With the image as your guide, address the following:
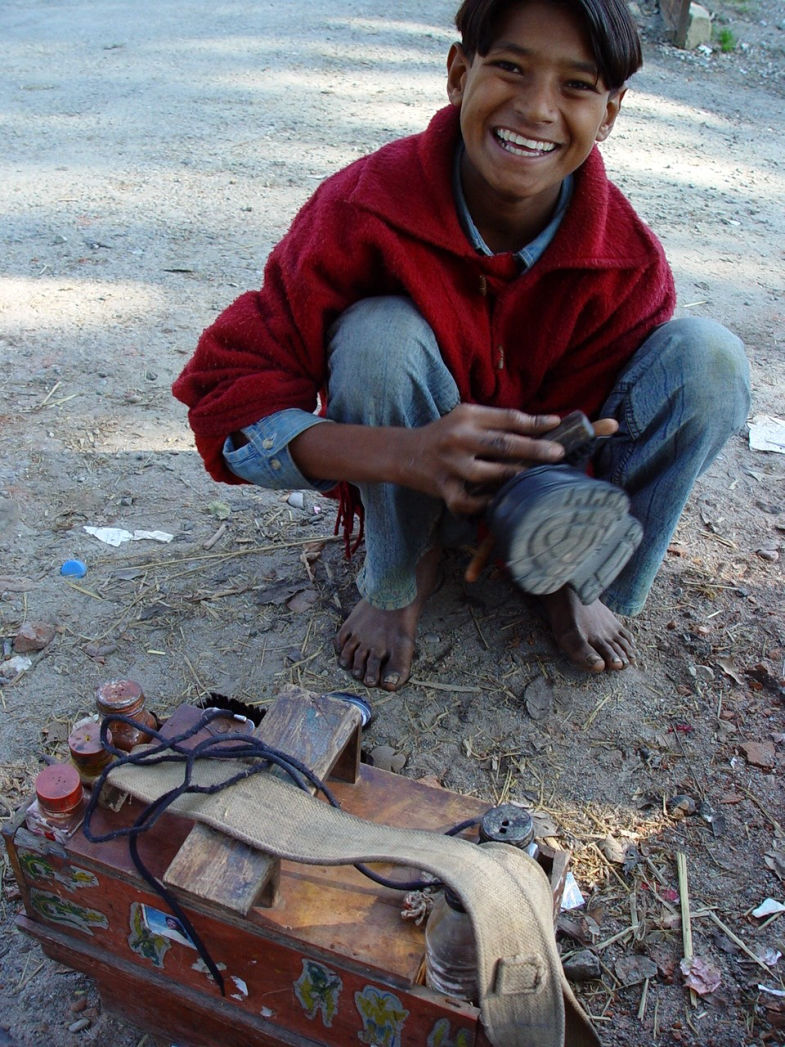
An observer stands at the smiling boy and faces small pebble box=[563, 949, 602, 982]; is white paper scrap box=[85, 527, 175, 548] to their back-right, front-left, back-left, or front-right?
back-right

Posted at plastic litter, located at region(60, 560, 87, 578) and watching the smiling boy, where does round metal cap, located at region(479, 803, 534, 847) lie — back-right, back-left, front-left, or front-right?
front-right

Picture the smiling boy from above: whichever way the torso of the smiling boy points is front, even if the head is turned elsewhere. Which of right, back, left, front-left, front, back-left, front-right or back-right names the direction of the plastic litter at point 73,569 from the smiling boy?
right

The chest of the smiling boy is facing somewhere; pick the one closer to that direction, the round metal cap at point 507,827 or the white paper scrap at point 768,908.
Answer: the round metal cap

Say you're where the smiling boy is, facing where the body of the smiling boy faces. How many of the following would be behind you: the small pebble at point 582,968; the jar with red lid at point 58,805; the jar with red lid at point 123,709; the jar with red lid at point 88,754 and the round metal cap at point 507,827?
0

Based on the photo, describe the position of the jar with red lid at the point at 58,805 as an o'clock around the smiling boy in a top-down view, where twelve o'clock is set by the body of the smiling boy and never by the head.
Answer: The jar with red lid is roughly at 1 o'clock from the smiling boy.

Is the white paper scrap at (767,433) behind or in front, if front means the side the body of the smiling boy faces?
behind

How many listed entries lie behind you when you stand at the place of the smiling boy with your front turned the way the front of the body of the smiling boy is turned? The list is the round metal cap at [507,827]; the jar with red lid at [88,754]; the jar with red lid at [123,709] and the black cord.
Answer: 0

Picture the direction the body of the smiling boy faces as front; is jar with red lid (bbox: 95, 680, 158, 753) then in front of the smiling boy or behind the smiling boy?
in front

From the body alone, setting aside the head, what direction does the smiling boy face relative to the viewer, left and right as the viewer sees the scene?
facing the viewer

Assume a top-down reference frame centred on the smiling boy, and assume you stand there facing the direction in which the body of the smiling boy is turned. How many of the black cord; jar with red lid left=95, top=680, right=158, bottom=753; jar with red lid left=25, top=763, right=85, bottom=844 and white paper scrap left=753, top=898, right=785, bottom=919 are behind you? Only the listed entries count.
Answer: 0

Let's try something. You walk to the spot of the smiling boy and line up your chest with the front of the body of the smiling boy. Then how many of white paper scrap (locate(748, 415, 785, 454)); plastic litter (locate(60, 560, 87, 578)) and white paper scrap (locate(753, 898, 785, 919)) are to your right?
1

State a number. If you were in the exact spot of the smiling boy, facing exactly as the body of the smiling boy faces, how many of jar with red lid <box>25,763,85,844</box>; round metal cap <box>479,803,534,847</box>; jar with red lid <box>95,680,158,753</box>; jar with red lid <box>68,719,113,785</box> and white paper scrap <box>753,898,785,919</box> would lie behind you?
0

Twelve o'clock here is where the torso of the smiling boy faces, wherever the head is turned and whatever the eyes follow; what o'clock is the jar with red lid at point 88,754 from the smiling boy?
The jar with red lid is roughly at 1 o'clock from the smiling boy.

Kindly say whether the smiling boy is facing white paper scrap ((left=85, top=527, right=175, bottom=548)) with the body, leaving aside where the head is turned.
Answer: no

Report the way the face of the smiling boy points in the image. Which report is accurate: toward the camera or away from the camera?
toward the camera

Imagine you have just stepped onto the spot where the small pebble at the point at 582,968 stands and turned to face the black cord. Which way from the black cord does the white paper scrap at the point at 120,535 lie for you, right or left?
right

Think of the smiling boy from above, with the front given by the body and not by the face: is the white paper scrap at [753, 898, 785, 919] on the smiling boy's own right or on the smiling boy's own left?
on the smiling boy's own left

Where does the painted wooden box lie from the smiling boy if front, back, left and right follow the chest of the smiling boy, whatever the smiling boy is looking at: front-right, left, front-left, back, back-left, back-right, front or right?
front

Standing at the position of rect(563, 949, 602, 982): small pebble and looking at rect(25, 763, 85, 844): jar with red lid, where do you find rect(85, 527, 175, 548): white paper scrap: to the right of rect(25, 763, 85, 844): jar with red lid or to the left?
right

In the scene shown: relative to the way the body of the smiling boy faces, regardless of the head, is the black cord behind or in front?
in front
